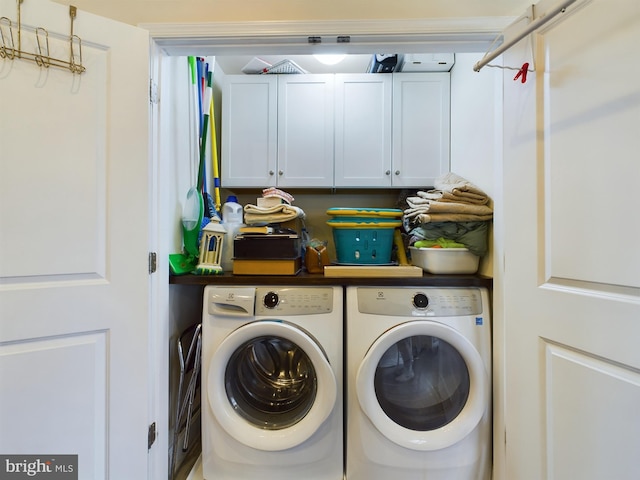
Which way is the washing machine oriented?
toward the camera

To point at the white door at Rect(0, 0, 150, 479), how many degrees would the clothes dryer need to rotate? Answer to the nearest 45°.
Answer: approximately 45° to its right

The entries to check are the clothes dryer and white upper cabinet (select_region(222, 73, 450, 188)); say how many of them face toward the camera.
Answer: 2

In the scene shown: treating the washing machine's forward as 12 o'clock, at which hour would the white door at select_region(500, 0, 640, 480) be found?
The white door is roughly at 10 o'clock from the washing machine.

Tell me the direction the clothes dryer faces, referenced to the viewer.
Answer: facing the viewer

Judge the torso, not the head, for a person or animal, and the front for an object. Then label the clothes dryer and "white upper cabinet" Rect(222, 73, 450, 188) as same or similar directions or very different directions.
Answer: same or similar directions

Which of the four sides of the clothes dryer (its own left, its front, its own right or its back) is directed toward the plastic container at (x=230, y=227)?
right

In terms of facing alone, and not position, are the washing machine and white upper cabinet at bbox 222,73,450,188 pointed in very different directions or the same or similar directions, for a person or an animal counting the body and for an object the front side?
same or similar directions
